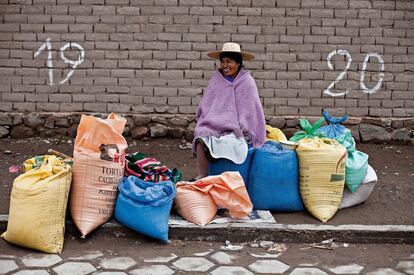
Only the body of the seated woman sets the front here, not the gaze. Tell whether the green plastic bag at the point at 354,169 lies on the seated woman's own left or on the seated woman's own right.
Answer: on the seated woman's own left

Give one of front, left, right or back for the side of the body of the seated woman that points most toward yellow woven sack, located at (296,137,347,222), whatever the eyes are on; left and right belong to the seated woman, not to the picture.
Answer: left

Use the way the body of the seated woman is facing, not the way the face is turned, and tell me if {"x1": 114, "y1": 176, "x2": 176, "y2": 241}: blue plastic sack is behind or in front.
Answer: in front

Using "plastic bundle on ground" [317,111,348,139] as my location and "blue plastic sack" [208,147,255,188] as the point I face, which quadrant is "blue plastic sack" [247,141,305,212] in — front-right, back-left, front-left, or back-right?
front-left

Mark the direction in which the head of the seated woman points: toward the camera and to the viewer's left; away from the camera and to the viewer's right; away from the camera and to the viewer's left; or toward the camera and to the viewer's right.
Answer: toward the camera and to the viewer's left

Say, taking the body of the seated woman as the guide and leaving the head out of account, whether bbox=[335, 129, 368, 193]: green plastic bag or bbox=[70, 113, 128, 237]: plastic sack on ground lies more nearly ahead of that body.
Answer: the plastic sack on ground

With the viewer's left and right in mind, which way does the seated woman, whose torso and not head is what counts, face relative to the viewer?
facing the viewer and to the left of the viewer

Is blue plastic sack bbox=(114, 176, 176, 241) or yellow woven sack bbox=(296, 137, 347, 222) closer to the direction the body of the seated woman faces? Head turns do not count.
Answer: the blue plastic sack

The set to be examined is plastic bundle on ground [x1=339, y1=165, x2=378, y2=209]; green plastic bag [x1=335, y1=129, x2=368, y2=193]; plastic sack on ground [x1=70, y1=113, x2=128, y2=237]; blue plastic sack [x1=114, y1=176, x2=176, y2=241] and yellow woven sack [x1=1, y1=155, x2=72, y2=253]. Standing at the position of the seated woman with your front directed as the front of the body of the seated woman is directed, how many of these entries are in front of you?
3

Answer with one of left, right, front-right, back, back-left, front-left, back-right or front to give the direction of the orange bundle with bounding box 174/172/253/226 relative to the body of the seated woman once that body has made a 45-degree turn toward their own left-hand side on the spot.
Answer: front

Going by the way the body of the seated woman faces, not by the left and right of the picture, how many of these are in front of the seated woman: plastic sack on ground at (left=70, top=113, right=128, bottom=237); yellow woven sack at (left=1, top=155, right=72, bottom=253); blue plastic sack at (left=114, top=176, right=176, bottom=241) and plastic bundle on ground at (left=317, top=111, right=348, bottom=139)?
3

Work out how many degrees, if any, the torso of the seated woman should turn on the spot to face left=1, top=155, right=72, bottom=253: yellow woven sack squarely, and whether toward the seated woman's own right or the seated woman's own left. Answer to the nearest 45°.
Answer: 0° — they already face it

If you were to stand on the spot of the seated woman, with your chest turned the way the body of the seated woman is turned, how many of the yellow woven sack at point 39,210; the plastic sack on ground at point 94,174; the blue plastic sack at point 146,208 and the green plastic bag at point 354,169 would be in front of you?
3

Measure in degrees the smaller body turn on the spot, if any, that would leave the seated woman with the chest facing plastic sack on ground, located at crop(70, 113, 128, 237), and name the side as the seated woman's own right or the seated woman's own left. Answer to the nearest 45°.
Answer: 0° — they already face it

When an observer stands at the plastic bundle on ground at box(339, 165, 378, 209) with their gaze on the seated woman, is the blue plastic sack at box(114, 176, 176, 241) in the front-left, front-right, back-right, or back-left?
front-left

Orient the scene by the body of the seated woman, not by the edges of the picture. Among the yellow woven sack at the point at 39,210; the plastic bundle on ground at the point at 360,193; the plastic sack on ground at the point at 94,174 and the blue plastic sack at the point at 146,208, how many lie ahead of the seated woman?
3
